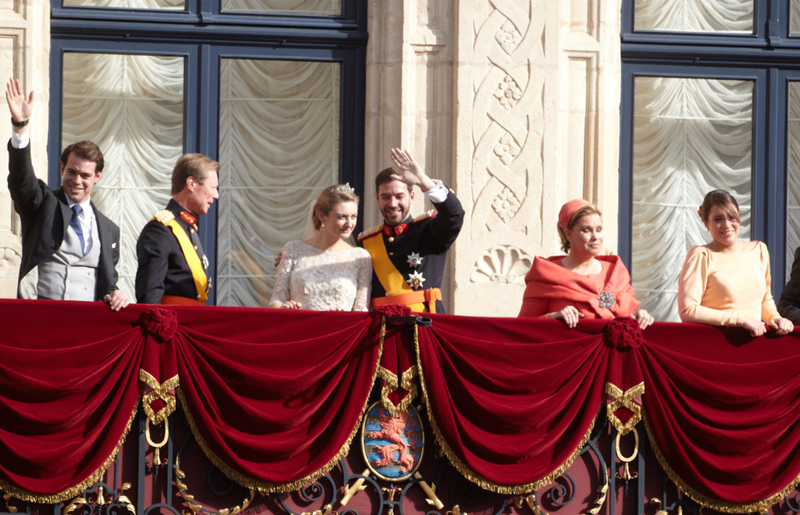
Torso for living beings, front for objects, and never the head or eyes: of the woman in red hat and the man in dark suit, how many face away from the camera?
0

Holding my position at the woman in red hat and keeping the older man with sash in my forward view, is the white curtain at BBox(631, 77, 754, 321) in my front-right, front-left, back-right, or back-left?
back-right

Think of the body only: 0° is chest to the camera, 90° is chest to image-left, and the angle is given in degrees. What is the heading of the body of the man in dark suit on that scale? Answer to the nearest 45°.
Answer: approximately 315°

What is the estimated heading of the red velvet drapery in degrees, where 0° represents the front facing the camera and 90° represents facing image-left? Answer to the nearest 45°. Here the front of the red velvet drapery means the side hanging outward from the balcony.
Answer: approximately 0°

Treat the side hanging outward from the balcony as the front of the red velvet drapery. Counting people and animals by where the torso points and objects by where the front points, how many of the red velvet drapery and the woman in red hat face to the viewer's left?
0

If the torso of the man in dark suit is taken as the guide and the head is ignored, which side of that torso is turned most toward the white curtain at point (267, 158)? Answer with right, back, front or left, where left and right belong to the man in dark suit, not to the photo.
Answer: left

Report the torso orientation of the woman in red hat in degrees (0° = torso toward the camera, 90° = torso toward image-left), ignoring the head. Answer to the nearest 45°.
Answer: approximately 315°

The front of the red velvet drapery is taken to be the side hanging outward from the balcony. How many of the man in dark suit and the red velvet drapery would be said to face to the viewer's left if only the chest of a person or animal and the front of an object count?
0
